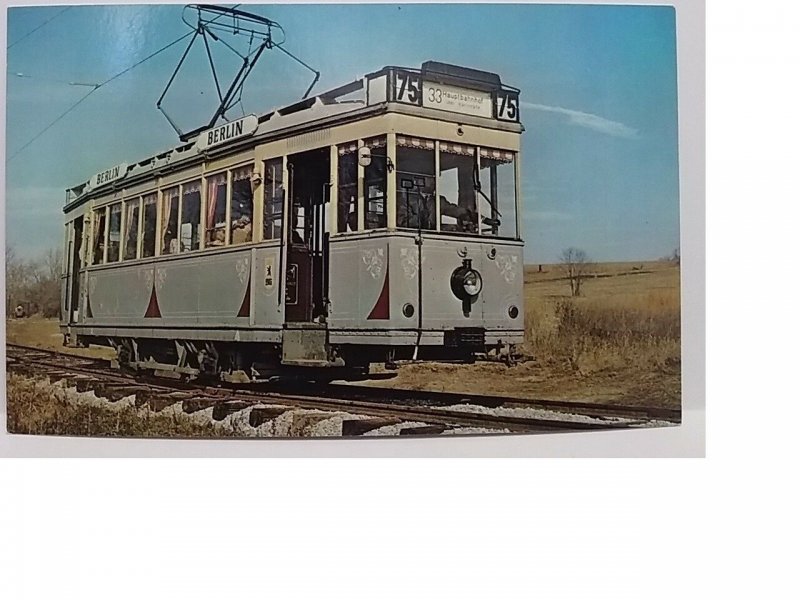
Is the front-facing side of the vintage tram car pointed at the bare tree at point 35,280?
no

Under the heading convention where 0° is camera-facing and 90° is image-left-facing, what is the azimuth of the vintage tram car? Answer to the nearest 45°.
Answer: approximately 315°

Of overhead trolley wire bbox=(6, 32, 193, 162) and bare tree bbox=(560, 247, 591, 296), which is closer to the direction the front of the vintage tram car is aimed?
the bare tree

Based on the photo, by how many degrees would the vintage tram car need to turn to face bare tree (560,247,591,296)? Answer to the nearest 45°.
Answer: approximately 135° to its left

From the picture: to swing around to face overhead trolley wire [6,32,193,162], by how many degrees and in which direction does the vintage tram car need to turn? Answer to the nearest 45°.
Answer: approximately 135° to its right
